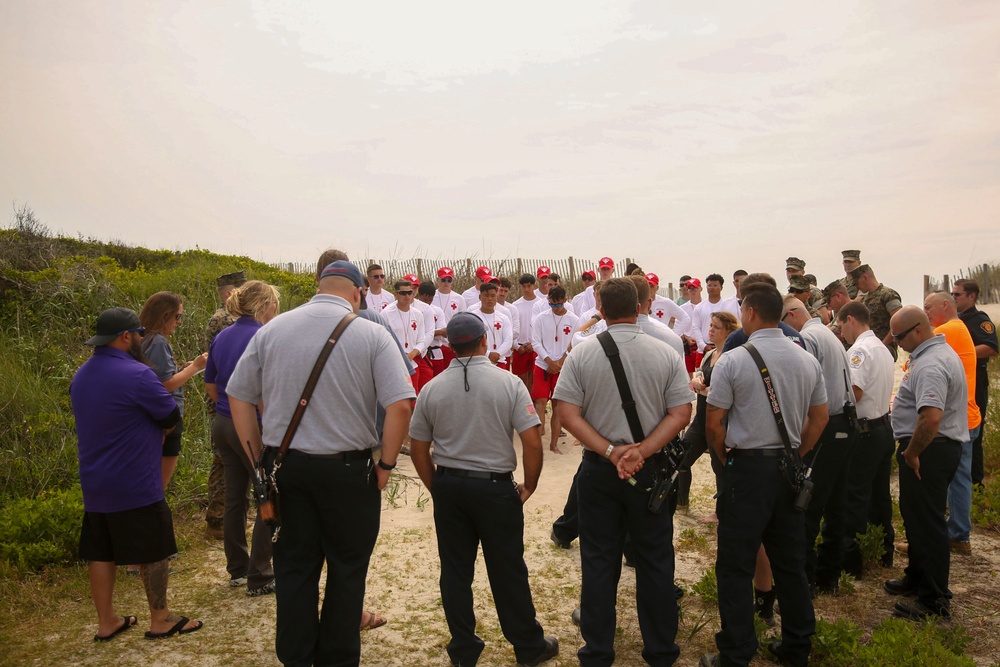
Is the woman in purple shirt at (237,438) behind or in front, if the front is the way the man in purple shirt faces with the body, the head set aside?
in front

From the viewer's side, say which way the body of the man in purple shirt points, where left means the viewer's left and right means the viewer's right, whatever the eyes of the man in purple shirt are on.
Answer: facing away from the viewer and to the right of the viewer

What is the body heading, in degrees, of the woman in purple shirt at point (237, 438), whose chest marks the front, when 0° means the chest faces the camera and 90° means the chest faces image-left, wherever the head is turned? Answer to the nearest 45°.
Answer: approximately 225°

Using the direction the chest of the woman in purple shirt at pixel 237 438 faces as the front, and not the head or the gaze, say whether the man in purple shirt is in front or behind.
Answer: behind

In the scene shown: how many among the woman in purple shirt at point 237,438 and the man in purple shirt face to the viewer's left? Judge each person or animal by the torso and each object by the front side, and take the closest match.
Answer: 0
